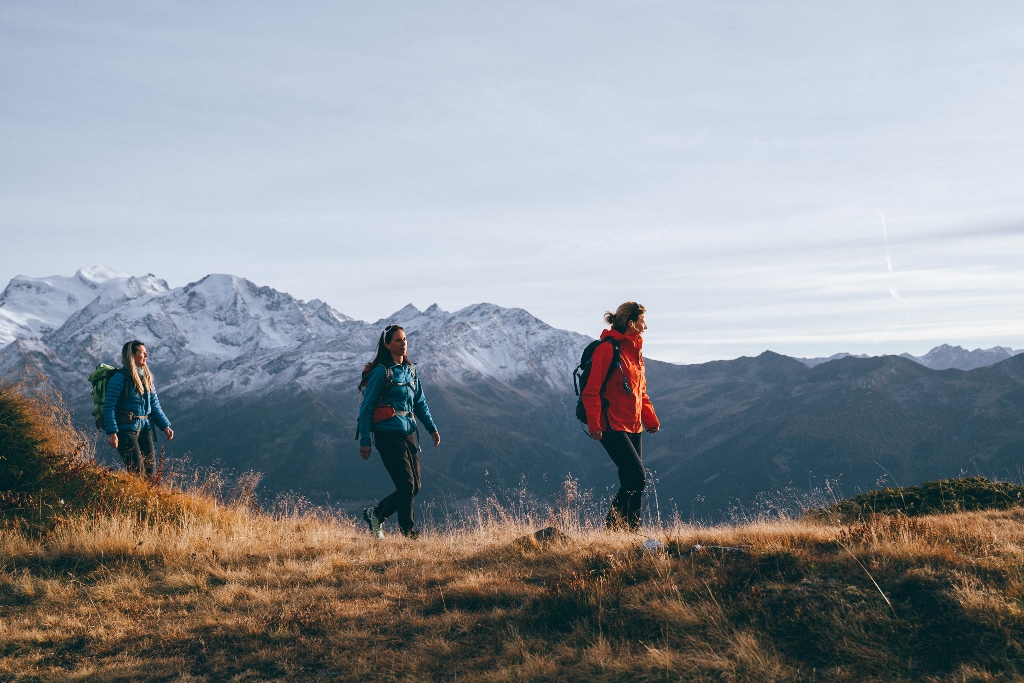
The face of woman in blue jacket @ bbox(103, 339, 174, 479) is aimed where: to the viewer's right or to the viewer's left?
to the viewer's right

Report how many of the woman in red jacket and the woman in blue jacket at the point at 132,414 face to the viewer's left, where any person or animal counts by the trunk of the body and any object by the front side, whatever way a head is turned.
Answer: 0

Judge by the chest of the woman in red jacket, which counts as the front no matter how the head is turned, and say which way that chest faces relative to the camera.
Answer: to the viewer's right

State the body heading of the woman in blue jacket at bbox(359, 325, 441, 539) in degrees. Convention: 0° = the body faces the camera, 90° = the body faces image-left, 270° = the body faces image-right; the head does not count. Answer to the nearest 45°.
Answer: approximately 315°

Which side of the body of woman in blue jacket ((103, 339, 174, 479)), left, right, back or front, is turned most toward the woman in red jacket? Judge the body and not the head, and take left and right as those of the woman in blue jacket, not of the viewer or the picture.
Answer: front

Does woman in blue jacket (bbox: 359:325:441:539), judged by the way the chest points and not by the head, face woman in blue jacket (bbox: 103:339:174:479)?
no

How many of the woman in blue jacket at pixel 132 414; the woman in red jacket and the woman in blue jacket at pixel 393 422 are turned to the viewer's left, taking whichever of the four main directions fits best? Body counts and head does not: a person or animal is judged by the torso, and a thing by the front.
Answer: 0

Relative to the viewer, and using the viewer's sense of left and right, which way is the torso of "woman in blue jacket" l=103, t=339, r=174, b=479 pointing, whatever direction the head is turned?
facing the viewer and to the right of the viewer

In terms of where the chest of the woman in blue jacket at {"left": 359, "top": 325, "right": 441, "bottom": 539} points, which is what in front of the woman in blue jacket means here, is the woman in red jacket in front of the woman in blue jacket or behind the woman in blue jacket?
in front

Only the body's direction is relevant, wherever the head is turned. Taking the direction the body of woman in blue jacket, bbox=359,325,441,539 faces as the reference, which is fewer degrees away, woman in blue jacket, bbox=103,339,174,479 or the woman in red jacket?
the woman in red jacket

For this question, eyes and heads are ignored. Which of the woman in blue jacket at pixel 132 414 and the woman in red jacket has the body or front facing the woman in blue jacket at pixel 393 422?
the woman in blue jacket at pixel 132 414

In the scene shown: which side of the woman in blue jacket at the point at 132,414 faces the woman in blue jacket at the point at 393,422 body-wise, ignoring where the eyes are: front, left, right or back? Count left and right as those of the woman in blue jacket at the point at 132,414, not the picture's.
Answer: front
